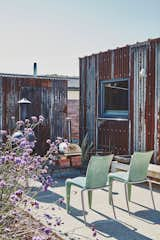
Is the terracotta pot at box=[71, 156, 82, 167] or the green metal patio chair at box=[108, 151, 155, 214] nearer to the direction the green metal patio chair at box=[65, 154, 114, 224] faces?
the terracotta pot

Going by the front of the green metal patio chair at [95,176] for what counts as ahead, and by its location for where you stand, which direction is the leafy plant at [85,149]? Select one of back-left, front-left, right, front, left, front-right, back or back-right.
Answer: front-right

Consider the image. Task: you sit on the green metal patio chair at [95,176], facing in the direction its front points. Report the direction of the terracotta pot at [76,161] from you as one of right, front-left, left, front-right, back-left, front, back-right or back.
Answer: front-right

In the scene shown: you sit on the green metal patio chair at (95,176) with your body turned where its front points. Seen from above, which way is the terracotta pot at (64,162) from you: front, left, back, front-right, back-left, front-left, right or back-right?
front-right

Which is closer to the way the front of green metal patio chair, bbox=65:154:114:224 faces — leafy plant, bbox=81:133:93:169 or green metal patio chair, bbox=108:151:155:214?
the leafy plant

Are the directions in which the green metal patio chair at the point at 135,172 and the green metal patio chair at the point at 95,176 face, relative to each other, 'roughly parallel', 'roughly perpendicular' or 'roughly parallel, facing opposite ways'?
roughly parallel

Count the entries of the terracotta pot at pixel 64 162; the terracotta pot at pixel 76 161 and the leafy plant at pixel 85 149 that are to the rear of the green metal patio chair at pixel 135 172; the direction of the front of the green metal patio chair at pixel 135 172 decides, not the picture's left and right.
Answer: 0

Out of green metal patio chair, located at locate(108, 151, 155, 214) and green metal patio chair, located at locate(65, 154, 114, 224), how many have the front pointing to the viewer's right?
0

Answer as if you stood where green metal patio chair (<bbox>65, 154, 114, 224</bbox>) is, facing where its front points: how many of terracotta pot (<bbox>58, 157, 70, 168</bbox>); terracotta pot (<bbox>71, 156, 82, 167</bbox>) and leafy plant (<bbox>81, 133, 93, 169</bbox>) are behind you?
0

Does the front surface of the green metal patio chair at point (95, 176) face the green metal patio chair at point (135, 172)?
no
